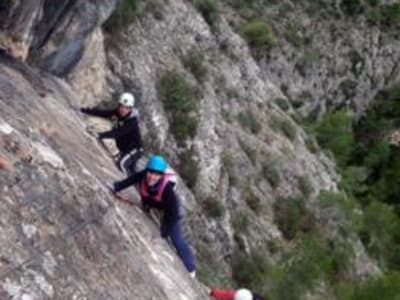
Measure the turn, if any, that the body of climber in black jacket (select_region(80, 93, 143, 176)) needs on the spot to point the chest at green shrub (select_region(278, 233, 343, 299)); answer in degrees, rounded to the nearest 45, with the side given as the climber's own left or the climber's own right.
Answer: approximately 180°

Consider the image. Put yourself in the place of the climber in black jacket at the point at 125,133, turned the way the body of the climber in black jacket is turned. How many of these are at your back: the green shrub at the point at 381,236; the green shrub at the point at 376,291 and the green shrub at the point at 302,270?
3

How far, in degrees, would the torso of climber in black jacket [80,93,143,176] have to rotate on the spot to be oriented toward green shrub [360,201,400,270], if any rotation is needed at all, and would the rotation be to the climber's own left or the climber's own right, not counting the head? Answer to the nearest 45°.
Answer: approximately 180°

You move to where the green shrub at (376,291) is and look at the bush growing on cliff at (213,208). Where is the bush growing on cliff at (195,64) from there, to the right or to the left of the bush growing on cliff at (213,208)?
right

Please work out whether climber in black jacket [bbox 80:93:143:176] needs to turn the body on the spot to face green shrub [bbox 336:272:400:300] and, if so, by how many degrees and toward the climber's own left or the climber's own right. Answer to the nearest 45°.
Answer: approximately 180°

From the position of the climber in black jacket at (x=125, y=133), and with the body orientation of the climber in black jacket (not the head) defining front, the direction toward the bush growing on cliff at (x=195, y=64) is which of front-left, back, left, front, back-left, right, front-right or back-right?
back-right

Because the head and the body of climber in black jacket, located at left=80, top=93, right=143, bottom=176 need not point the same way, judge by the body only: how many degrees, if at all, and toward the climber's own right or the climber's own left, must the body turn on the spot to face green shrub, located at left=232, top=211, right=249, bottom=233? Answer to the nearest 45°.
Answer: approximately 180°
